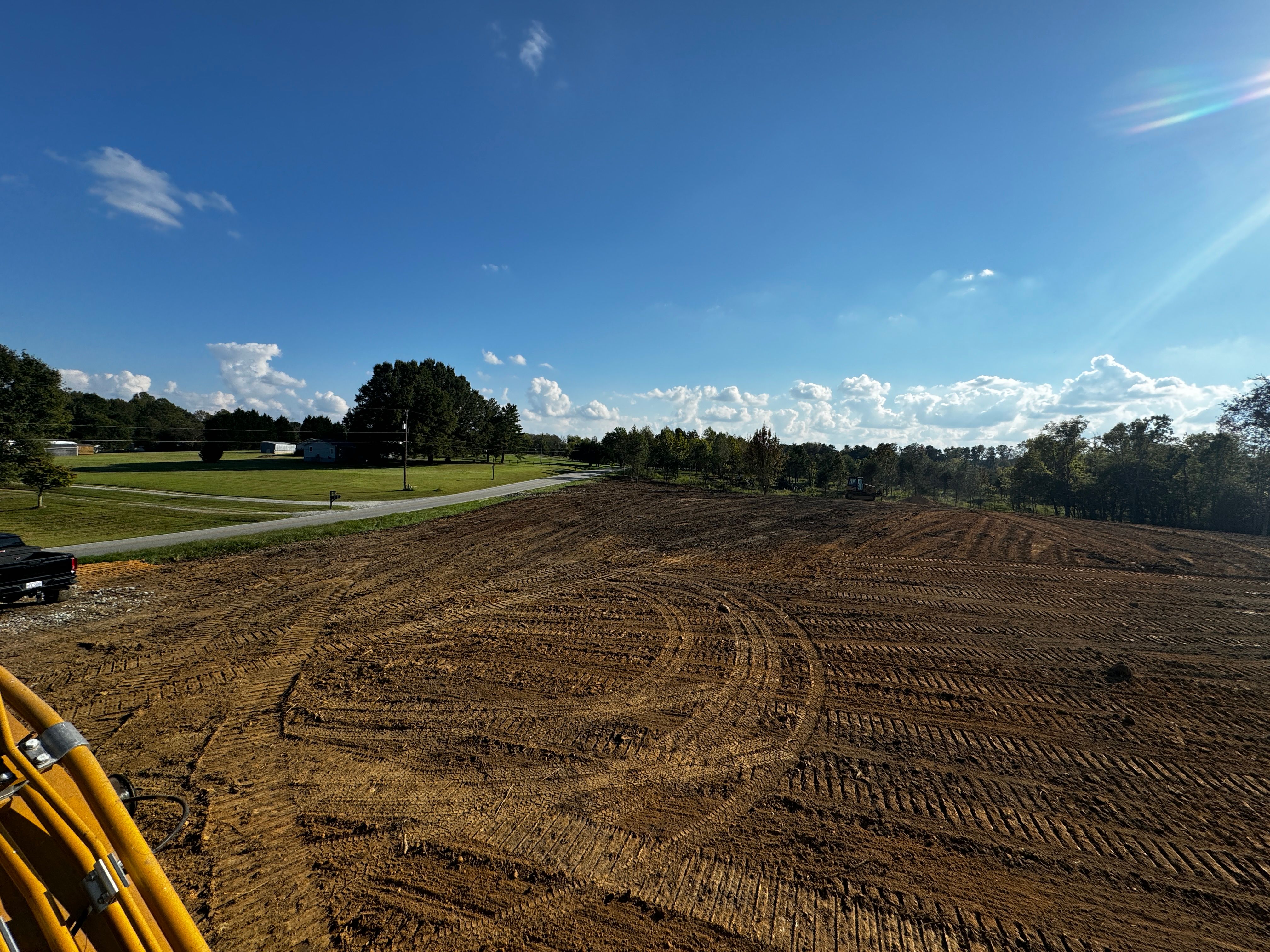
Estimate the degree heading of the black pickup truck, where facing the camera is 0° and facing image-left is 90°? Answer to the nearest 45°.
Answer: approximately 135°

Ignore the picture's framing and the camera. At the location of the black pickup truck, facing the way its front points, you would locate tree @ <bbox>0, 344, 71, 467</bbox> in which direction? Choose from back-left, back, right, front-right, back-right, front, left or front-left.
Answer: front-right

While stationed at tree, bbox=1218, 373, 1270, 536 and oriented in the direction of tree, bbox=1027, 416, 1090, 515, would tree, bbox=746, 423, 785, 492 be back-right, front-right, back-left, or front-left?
front-left

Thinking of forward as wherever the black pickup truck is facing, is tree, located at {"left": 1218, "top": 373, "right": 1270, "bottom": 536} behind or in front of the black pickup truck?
behind

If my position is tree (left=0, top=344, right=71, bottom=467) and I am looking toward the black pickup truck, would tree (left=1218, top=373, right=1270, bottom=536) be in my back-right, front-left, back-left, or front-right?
front-left

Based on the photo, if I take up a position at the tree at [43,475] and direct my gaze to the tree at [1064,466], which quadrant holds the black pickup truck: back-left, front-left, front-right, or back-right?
front-right

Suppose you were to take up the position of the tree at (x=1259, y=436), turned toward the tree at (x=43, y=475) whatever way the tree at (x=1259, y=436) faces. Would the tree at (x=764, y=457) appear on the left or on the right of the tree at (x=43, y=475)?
right

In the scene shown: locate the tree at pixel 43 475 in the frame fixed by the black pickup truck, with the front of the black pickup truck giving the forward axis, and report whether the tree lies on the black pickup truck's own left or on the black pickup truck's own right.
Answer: on the black pickup truck's own right
